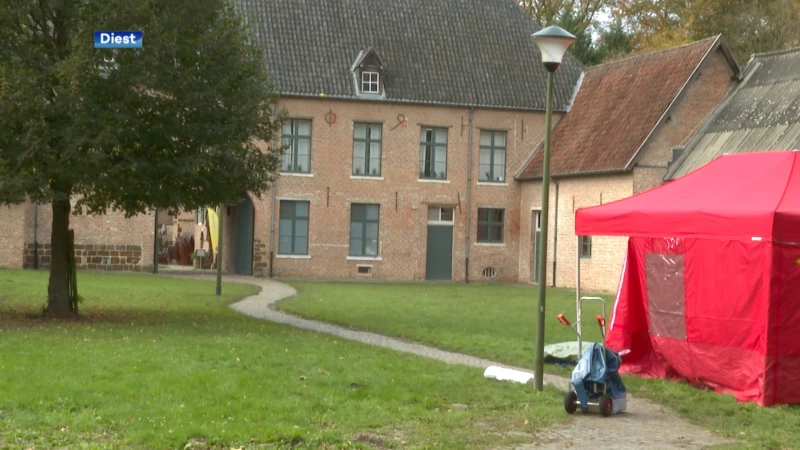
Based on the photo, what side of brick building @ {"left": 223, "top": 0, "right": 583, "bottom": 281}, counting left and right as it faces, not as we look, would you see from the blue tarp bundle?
front

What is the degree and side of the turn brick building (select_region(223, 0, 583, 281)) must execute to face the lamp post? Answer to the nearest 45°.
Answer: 0° — it already faces it

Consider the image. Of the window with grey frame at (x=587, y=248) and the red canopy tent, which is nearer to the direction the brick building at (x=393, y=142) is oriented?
the red canopy tent

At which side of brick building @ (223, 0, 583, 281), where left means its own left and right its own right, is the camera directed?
front

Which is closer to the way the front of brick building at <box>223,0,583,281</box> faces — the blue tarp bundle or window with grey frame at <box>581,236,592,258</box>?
the blue tarp bundle

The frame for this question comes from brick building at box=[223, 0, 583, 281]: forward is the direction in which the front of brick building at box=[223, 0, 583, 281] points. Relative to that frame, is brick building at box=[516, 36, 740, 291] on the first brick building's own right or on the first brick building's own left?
on the first brick building's own left

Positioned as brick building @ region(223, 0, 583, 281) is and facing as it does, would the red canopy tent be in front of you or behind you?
in front
